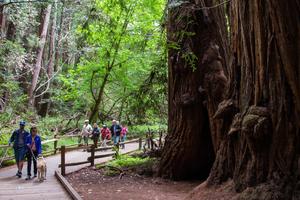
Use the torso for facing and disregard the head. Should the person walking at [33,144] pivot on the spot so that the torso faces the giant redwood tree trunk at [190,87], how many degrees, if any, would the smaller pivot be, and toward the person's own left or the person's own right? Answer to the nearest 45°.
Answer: approximately 45° to the person's own left

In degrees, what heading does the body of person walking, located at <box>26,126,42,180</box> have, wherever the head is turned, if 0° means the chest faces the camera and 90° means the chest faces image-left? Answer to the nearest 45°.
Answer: approximately 0°

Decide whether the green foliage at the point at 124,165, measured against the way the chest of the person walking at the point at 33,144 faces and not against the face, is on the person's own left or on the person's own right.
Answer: on the person's own left

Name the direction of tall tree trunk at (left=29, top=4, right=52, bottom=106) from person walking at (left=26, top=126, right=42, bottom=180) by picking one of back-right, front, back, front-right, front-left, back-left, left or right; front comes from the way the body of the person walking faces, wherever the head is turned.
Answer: back

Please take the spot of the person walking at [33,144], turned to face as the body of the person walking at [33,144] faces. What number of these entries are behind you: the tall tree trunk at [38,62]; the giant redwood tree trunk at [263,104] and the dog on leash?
1

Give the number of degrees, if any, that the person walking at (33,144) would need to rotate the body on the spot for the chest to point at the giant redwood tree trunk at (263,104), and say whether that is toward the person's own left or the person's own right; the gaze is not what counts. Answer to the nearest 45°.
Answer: approximately 45° to the person's own left

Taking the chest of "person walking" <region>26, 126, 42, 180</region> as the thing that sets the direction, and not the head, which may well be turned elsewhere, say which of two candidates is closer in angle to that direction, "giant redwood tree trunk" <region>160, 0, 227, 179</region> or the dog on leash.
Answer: the dog on leash
